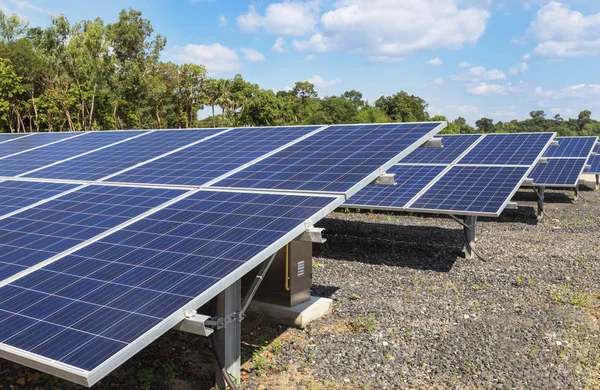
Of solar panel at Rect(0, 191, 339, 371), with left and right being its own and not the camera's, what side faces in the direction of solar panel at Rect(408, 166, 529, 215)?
back

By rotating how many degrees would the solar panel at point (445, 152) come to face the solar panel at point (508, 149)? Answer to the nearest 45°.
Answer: approximately 135° to its left

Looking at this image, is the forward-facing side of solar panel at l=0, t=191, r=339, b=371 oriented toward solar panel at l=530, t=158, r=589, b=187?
no

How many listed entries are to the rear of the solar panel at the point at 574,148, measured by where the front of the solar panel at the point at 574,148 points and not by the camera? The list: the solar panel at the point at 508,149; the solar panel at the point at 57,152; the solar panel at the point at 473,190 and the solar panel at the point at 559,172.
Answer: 0

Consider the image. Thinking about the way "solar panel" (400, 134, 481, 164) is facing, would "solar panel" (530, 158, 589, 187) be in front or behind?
behind

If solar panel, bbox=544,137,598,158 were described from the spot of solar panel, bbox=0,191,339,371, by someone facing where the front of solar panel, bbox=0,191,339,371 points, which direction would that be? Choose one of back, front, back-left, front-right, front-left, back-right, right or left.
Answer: back

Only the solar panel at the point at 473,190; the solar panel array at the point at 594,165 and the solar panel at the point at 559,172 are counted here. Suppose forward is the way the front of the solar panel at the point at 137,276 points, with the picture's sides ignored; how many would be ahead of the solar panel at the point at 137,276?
0

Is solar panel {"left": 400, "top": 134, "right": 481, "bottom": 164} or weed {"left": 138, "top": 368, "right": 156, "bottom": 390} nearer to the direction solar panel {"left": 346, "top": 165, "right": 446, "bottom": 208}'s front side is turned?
the weed

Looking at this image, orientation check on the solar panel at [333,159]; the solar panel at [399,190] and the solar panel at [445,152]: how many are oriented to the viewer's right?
0

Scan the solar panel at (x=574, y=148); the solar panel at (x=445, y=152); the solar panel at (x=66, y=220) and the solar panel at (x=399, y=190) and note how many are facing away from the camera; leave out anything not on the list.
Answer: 0

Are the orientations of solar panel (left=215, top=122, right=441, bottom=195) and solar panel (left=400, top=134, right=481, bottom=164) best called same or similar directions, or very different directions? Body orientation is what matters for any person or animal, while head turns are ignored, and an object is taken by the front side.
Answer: same or similar directions

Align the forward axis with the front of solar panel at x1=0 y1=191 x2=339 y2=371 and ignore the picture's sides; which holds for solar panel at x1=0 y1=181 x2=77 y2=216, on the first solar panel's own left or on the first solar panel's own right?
on the first solar panel's own right

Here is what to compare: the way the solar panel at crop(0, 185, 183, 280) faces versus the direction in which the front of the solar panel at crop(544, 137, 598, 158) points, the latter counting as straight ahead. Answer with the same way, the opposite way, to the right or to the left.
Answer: the same way

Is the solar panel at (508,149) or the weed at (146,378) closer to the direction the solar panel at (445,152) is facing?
the weed

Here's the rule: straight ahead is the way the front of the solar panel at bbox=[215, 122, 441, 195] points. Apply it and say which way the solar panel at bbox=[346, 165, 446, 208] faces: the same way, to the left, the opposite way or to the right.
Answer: the same way

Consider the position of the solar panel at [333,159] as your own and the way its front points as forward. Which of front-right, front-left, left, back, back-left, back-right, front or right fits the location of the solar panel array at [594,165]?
back

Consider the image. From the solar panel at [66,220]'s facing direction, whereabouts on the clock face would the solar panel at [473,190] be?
the solar panel at [473,190] is roughly at 7 o'clock from the solar panel at [66,220].

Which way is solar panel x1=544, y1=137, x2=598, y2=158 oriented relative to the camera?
toward the camera
